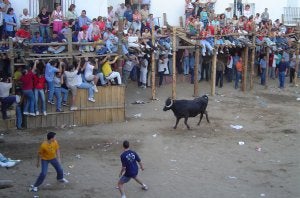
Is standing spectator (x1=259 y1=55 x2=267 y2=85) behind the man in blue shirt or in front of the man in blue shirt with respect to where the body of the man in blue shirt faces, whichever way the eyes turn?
in front

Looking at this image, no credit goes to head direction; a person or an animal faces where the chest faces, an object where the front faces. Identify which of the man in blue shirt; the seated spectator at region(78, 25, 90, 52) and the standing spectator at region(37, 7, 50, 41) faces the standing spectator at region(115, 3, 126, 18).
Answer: the man in blue shirt

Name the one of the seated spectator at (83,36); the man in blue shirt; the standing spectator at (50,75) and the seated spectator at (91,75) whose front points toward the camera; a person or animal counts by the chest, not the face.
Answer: the seated spectator at (83,36)

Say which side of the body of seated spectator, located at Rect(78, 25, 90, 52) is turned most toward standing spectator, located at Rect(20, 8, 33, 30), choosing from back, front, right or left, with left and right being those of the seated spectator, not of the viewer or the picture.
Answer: right

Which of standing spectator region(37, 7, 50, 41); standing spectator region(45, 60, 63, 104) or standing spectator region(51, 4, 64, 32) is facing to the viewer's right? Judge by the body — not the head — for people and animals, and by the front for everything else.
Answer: standing spectator region(45, 60, 63, 104)

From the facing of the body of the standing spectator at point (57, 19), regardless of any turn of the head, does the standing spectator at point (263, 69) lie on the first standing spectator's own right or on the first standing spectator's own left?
on the first standing spectator's own left

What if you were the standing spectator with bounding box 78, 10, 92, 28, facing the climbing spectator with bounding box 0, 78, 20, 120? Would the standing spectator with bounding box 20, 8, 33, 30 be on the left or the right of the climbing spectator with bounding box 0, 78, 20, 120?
right

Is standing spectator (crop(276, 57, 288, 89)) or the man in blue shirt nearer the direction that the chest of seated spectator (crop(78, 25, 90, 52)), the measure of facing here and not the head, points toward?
the man in blue shirt

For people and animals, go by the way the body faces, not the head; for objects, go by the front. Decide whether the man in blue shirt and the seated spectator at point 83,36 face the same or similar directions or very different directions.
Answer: very different directions

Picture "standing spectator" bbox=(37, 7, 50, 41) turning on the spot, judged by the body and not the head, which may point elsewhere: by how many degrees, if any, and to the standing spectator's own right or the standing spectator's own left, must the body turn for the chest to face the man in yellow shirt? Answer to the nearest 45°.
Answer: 0° — they already face them

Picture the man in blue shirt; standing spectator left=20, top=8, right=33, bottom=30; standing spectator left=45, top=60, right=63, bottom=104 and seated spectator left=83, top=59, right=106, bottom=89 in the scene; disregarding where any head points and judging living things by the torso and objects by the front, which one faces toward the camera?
standing spectator left=20, top=8, right=33, bottom=30

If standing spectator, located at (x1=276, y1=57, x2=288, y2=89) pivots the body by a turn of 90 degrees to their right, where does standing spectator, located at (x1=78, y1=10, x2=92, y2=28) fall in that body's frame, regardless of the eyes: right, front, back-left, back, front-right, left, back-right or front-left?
front-left

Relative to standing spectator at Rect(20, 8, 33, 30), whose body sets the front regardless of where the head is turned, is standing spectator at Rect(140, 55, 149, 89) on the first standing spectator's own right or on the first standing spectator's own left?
on the first standing spectator's own left
